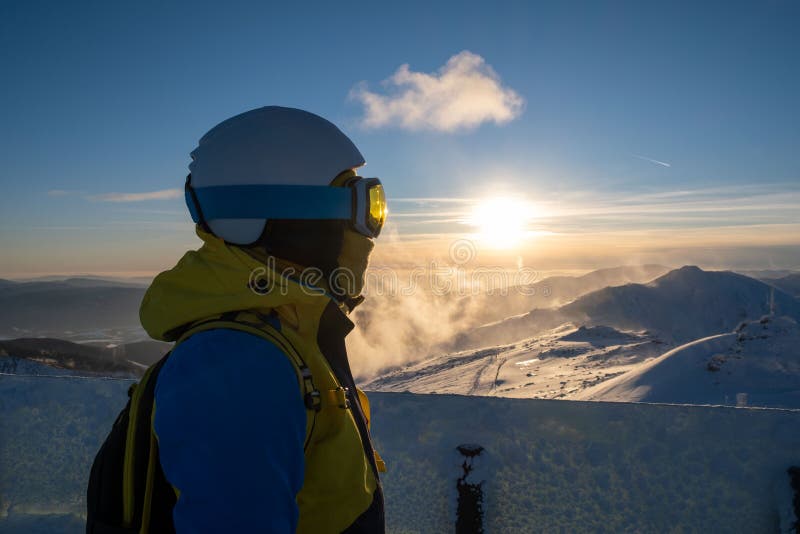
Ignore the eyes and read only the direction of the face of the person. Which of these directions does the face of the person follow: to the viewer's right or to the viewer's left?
to the viewer's right

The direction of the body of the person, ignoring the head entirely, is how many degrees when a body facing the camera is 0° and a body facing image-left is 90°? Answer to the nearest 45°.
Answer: approximately 270°

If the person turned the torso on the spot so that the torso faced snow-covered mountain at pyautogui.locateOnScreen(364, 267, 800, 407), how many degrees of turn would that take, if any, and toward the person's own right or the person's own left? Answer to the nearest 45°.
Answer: approximately 45° to the person's own left
